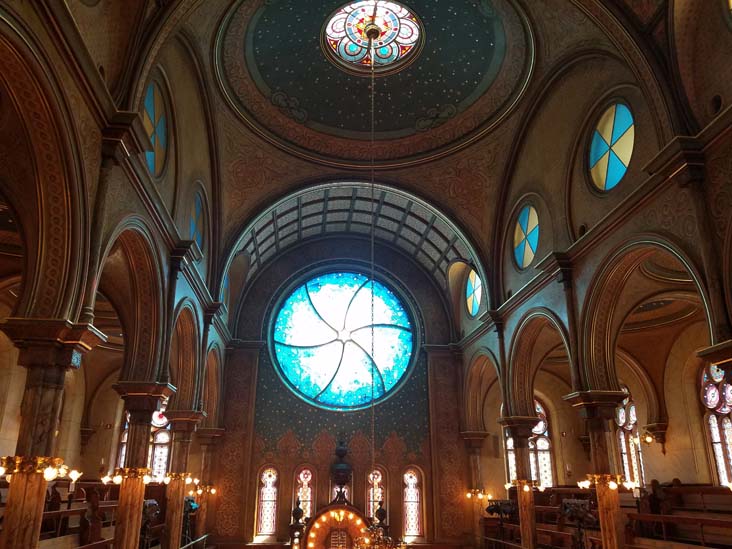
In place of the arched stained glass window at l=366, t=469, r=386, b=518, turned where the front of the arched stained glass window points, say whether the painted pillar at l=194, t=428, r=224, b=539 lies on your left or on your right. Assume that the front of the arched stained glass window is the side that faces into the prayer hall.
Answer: on your right

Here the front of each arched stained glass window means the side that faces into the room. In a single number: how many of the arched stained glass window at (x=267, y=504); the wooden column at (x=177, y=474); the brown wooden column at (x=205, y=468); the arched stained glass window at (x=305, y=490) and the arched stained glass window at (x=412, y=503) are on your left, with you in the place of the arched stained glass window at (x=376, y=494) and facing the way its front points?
1

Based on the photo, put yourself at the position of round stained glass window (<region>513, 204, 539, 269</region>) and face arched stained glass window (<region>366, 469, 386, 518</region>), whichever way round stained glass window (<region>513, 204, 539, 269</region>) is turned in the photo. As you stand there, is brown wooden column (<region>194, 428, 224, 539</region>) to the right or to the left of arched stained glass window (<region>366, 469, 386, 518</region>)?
left

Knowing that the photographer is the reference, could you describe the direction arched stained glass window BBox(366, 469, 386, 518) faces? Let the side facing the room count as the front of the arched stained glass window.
facing the viewer

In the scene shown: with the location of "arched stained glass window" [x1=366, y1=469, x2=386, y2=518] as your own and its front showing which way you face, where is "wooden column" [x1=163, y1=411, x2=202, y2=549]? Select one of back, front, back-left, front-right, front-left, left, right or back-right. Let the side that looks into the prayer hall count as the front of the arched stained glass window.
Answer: front-right

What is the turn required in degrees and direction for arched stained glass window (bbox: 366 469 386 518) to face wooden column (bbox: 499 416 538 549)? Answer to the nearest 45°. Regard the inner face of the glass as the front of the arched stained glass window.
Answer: approximately 45° to its left

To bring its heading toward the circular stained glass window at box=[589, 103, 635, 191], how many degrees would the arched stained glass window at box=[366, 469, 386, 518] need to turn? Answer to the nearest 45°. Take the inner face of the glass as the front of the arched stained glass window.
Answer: approximately 45° to its left

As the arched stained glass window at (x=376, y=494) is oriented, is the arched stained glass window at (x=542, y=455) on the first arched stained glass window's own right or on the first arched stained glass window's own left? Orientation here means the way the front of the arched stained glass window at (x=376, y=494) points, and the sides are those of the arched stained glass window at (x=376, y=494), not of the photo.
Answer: on the first arched stained glass window's own left

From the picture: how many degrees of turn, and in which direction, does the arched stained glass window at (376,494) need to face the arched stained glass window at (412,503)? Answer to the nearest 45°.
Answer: approximately 90° to its left

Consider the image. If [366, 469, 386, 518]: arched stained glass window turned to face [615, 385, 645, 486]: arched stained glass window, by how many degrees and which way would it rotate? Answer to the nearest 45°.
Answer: approximately 90° to its left

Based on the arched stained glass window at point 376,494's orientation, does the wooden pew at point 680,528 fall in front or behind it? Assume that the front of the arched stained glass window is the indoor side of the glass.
in front

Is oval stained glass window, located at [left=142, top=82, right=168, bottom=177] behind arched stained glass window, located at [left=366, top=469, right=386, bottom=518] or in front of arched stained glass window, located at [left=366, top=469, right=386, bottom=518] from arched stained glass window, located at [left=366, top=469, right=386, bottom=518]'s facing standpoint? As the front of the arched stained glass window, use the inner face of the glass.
in front

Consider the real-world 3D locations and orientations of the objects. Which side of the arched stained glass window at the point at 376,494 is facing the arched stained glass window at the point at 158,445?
right

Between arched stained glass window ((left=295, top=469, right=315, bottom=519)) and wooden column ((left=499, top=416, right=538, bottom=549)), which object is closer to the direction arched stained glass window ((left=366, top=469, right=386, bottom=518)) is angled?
the wooden column

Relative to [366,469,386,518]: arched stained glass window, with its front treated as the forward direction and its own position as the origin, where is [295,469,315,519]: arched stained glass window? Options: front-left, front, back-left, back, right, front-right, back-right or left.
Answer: right

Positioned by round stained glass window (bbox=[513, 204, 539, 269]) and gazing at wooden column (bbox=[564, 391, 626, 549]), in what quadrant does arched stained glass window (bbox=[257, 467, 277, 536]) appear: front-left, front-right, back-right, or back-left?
back-right

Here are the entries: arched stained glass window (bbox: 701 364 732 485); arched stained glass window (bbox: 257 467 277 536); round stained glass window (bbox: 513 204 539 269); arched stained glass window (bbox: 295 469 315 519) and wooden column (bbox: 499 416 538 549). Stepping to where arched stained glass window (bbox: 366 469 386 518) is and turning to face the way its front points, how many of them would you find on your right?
2
